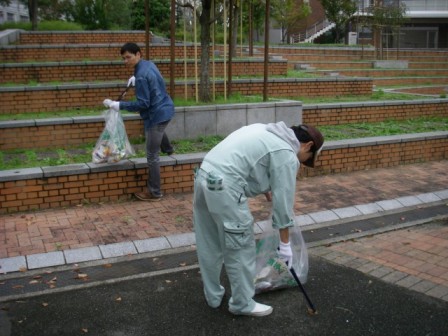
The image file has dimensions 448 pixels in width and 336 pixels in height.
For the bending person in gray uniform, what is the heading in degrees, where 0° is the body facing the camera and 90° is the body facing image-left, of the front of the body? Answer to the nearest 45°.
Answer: approximately 270°

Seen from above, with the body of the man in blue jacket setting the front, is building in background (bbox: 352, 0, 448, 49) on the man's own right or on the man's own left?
on the man's own right

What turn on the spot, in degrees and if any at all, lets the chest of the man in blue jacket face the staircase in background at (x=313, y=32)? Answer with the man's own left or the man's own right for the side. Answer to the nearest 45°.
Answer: approximately 90° to the man's own right

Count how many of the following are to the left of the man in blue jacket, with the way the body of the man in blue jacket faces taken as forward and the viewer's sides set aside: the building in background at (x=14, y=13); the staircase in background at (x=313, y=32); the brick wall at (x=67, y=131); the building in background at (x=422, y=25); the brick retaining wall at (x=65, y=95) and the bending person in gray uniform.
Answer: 1

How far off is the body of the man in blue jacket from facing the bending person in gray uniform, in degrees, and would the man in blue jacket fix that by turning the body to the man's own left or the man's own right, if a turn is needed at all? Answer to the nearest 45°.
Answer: approximately 90° to the man's own left

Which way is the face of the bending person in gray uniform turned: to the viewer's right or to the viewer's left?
to the viewer's right

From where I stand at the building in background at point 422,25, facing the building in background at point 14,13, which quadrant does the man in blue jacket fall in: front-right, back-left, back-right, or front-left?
front-left

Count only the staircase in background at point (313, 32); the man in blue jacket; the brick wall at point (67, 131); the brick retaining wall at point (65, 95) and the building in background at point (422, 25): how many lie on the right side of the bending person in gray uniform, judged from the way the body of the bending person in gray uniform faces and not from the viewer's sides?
0

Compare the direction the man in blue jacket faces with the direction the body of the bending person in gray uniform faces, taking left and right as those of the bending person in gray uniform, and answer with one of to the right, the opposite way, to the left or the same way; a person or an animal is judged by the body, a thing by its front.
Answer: the opposite way

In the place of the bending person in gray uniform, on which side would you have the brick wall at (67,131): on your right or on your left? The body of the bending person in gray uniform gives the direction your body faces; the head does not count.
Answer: on your left

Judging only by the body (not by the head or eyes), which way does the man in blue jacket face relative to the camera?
to the viewer's left

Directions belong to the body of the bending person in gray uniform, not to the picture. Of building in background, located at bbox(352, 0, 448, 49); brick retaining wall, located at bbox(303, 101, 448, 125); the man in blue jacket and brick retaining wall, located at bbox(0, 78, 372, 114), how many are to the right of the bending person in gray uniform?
0
